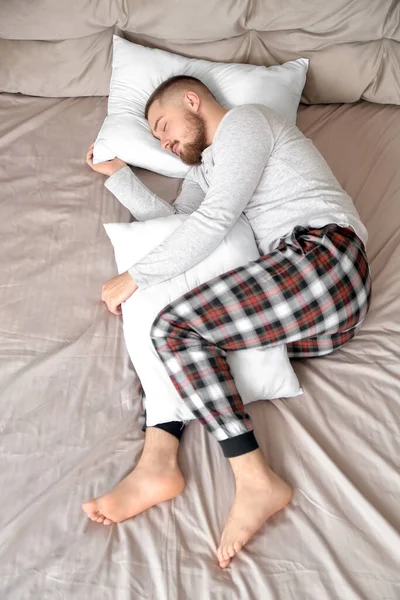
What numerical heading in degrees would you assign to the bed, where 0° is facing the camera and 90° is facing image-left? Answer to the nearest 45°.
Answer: approximately 0°
